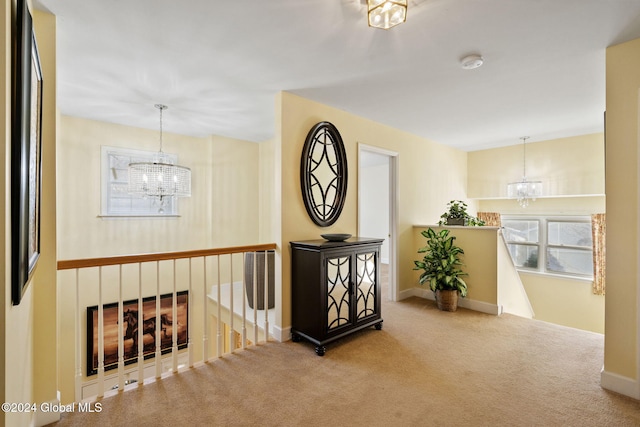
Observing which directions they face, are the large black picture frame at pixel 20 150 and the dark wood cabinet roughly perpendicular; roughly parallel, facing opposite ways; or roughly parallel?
roughly perpendicular

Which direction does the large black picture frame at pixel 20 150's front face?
to the viewer's right

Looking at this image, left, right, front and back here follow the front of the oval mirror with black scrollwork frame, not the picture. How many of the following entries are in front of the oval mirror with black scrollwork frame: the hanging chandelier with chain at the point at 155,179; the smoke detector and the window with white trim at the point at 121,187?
1

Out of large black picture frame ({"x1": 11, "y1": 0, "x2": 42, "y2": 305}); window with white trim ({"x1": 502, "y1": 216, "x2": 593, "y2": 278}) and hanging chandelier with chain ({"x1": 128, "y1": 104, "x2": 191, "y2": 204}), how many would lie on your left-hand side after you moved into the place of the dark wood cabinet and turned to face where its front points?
1

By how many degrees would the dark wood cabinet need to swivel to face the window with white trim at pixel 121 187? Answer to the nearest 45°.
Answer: approximately 135° to its right

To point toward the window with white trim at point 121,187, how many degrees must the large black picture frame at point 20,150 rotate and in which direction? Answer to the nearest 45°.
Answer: approximately 90° to its left

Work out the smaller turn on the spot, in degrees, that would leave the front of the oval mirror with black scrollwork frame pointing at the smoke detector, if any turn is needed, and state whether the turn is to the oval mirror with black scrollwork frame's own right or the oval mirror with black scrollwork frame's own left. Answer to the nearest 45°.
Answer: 0° — it already faces it

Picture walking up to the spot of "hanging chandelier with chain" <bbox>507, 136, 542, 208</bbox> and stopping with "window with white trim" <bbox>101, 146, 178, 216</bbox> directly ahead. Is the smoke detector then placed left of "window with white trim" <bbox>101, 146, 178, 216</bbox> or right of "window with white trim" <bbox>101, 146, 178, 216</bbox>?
left

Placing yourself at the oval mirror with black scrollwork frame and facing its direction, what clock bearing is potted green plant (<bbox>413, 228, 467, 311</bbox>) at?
The potted green plant is roughly at 10 o'clock from the oval mirror with black scrollwork frame.

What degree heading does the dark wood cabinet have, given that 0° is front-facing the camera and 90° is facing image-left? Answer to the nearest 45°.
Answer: approximately 315°

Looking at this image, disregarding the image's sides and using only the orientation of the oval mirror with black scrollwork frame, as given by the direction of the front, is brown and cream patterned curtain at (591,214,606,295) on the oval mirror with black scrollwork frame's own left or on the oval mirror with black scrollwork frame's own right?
on the oval mirror with black scrollwork frame's own left

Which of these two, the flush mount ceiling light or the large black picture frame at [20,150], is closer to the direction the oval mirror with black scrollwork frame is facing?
the flush mount ceiling light

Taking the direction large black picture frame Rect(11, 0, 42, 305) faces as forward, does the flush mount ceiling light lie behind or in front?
in front
